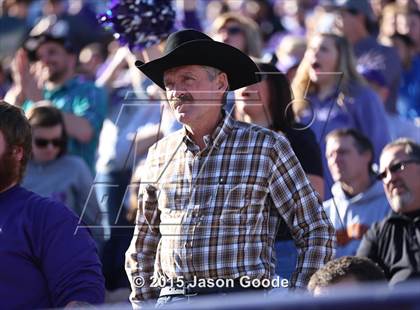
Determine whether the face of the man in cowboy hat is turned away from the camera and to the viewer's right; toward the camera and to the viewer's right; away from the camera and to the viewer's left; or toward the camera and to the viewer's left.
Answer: toward the camera and to the viewer's left

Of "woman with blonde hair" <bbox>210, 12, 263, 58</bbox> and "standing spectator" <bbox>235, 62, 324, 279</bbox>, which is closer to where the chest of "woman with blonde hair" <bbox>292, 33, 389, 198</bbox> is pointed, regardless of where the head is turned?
the standing spectator

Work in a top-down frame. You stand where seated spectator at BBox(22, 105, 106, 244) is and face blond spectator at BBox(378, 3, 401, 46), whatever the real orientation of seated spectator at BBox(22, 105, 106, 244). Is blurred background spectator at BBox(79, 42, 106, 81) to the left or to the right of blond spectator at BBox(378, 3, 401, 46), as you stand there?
left

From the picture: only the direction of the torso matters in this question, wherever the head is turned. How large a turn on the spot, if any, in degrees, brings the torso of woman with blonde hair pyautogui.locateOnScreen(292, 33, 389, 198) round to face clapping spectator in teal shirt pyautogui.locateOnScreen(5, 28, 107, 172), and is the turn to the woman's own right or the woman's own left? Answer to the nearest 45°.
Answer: approximately 45° to the woman's own right

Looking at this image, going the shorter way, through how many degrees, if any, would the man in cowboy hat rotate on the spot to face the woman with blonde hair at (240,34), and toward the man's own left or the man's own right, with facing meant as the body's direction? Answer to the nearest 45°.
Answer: approximately 135° to the man's own right

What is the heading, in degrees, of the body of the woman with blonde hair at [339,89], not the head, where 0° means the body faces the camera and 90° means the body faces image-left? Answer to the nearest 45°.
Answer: approximately 45°

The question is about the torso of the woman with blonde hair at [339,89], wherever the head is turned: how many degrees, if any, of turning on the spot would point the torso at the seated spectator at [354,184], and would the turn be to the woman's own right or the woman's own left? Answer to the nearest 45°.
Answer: approximately 45° to the woman's own left

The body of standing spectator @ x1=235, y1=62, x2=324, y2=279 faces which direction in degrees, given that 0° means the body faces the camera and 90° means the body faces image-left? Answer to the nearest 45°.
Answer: approximately 45°

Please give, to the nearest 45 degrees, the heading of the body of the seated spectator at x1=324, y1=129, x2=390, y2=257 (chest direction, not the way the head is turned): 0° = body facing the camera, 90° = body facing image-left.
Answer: approximately 45°

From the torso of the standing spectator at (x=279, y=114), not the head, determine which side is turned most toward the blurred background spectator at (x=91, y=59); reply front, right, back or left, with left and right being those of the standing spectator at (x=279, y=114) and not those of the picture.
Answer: right
